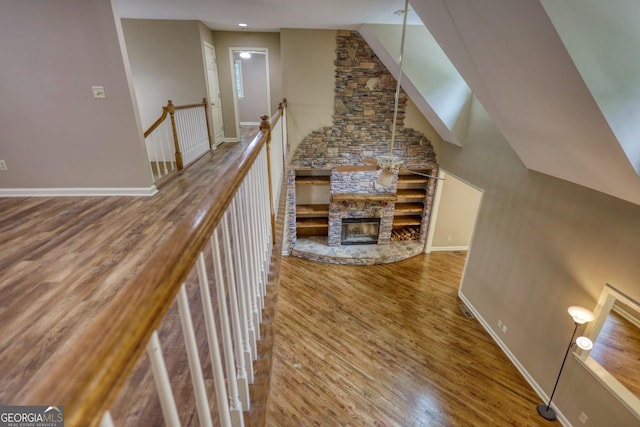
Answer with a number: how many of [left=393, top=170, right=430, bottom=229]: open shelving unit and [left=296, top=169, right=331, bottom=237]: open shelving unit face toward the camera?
2

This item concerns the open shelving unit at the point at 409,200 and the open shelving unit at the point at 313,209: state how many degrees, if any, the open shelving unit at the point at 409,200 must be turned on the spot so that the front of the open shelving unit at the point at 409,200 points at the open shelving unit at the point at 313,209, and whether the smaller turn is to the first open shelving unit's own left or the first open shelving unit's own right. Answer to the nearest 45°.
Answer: approximately 90° to the first open shelving unit's own right

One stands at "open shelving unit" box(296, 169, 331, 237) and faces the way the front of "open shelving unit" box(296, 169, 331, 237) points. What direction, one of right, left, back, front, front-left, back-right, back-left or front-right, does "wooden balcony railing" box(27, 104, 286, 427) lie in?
front

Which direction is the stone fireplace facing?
toward the camera

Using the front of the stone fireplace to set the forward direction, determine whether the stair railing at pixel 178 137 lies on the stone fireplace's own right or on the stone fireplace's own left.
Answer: on the stone fireplace's own right

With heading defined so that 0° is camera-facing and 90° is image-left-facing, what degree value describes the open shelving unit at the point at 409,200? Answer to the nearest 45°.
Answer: approximately 0°

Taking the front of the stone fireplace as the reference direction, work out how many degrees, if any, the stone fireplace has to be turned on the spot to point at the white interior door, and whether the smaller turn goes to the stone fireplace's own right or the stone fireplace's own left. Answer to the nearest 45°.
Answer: approximately 90° to the stone fireplace's own right

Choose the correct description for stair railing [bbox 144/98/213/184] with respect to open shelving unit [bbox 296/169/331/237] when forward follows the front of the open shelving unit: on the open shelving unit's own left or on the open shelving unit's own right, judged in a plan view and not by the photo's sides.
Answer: on the open shelving unit's own right

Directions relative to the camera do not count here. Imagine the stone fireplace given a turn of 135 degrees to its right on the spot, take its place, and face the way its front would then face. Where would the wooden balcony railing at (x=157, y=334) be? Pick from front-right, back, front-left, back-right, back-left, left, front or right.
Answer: back-left

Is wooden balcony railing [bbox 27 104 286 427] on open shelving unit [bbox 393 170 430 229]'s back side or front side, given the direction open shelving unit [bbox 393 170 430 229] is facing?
on the front side

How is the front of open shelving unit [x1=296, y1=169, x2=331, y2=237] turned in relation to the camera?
facing the viewer

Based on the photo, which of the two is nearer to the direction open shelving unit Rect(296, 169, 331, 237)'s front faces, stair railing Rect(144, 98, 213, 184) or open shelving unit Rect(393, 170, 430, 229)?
the stair railing
